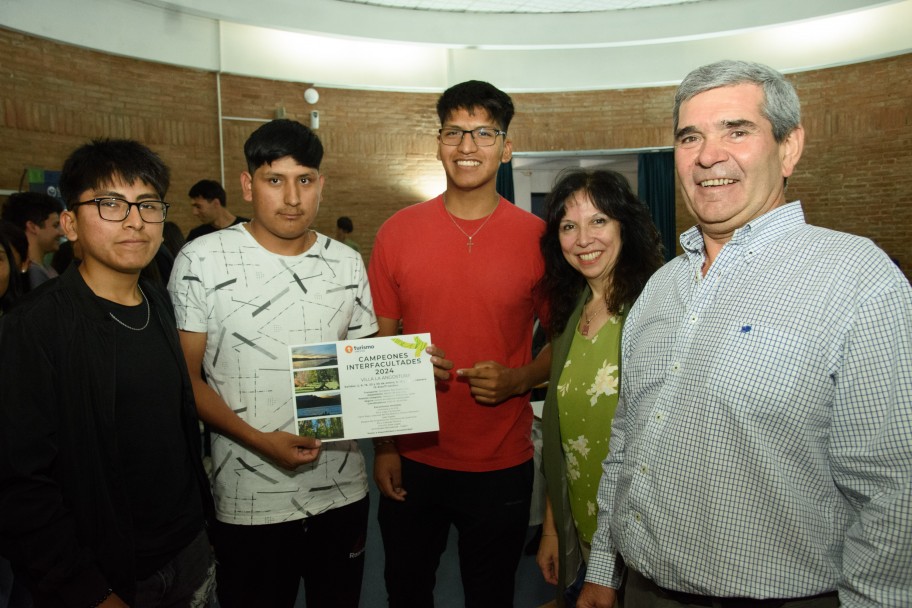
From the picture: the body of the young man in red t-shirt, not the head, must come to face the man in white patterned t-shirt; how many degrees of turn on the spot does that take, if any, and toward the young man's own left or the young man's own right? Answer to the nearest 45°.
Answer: approximately 45° to the young man's own right

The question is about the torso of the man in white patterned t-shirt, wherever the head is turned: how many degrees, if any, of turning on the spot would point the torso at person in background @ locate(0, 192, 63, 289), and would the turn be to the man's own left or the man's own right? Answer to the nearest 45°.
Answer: approximately 180°

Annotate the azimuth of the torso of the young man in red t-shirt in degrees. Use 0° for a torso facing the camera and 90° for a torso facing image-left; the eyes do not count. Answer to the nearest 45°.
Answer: approximately 0°

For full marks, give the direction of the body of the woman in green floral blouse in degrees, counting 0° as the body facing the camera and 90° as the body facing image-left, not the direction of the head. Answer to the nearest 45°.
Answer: approximately 45°

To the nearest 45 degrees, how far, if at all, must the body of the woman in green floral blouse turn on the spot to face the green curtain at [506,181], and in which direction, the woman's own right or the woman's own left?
approximately 135° to the woman's own right

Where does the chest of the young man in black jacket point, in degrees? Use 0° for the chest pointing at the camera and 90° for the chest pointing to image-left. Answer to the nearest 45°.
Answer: approximately 315°
